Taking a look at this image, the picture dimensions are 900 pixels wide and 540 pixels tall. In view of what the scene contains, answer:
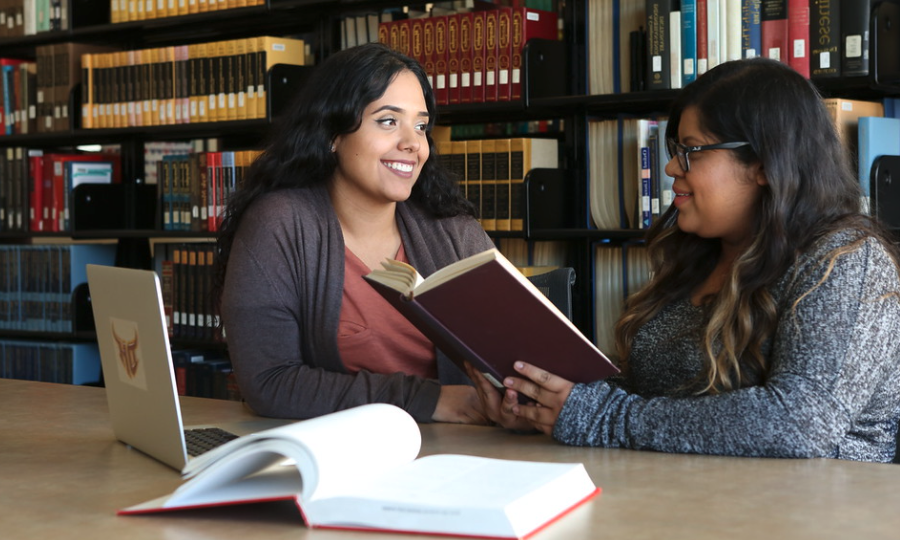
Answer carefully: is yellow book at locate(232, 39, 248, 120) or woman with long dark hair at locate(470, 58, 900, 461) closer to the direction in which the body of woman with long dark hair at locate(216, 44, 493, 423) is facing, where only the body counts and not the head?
the woman with long dark hair

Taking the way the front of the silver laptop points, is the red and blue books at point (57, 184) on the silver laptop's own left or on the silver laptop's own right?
on the silver laptop's own left

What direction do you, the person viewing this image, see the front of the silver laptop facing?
facing away from the viewer and to the right of the viewer

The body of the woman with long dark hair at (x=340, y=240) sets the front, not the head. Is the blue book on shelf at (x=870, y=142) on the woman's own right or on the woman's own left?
on the woman's own left

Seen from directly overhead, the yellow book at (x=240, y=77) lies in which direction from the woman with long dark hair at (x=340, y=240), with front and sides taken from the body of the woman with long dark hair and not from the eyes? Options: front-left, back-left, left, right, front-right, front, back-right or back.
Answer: back-left

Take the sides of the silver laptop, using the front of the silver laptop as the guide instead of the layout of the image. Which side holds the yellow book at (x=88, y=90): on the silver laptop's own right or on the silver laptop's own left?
on the silver laptop's own left

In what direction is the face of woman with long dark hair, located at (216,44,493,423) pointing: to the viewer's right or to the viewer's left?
to the viewer's right
